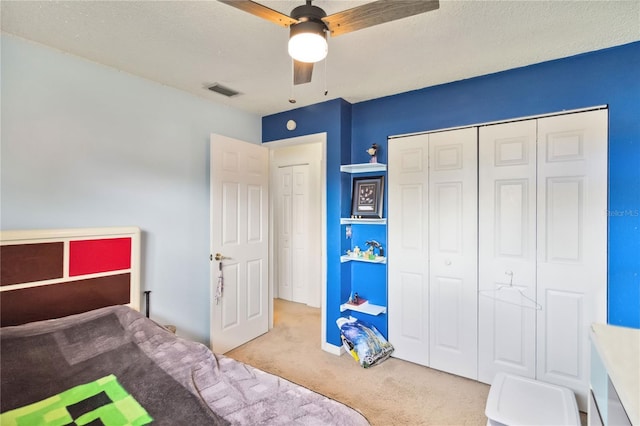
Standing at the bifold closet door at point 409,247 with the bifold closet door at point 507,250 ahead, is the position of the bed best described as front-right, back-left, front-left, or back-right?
back-right

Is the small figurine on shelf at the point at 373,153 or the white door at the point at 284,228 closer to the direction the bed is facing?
the small figurine on shelf

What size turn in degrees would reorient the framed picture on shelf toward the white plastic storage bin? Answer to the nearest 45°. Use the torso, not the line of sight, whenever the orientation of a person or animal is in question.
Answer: approximately 45° to its left

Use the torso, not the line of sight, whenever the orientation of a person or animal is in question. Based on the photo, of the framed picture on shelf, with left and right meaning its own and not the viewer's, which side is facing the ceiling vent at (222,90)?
right

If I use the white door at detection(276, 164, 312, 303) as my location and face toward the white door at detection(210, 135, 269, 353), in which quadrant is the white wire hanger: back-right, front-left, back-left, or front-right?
front-left

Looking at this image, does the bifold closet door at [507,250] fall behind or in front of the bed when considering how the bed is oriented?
in front

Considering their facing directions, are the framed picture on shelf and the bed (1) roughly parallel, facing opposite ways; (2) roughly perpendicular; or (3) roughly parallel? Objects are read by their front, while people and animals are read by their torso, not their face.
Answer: roughly perpendicular

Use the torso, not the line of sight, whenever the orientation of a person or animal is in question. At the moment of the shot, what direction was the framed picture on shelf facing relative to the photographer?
facing the viewer

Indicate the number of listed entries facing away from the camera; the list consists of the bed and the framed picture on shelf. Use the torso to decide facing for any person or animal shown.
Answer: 0

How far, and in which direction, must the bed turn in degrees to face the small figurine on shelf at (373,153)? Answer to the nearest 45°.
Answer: approximately 45° to its left

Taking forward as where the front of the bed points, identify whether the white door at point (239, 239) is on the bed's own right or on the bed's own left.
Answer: on the bed's own left

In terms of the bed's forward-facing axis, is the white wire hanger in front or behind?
in front

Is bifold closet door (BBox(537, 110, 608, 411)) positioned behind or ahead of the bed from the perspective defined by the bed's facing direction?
ahead

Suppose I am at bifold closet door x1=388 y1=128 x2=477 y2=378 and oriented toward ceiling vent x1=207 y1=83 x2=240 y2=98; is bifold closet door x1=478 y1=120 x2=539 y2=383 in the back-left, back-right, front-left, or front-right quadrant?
back-left

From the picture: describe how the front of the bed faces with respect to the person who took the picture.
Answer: facing the viewer and to the right of the viewer
